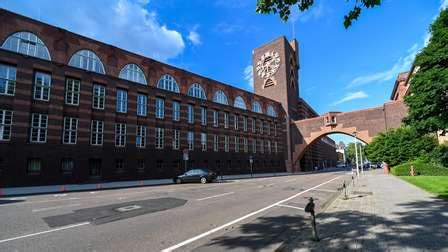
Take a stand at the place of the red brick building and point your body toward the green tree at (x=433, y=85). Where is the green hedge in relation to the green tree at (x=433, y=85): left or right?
left

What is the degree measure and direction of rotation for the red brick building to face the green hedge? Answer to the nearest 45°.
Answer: approximately 45° to its left

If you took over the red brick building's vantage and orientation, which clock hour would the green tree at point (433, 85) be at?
The green tree is roughly at 12 o'clock from the red brick building.

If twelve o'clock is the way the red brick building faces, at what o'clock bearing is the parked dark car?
The parked dark car is roughly at 11 o'clock from the red brick building.

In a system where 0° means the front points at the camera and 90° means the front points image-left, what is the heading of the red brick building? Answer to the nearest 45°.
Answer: approximately 315°
